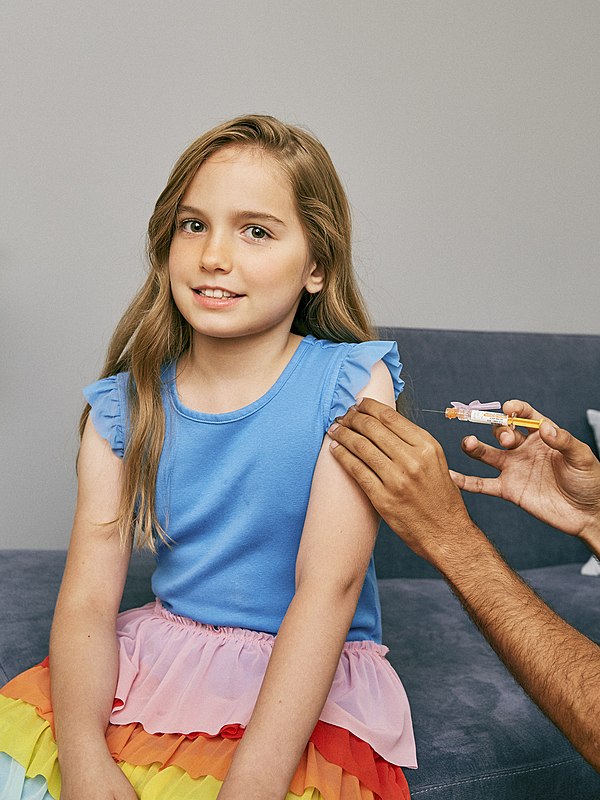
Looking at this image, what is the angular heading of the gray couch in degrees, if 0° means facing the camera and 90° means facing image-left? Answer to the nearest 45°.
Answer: approximately 0°

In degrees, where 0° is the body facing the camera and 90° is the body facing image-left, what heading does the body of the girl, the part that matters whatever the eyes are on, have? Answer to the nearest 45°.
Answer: approximately 45°
